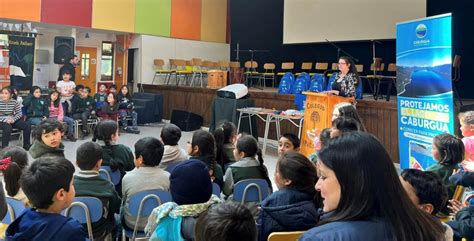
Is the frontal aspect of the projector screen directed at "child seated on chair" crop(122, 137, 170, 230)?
yes

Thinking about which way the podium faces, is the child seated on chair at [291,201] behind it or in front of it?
in front

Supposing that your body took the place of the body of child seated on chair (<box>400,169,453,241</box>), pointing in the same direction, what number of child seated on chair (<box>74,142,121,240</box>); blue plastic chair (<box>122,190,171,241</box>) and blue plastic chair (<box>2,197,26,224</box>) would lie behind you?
0

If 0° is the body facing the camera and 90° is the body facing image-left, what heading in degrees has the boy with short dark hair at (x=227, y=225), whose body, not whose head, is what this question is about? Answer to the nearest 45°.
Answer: approximately 180°

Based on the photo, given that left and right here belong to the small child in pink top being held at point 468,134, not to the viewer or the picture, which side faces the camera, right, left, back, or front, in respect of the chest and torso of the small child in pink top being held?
left

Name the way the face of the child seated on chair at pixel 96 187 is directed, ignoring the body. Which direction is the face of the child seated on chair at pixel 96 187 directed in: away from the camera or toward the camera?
away from the camera

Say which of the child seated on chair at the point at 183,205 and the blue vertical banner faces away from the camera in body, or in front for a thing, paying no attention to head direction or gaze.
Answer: the child seated on chair

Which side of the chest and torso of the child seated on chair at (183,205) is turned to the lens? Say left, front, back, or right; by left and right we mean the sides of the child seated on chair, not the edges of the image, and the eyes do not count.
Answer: back

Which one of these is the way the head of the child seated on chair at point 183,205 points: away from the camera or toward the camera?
away from the camera

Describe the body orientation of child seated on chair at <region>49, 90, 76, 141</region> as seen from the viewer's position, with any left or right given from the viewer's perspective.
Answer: facing the viewer and to the right of the viewer

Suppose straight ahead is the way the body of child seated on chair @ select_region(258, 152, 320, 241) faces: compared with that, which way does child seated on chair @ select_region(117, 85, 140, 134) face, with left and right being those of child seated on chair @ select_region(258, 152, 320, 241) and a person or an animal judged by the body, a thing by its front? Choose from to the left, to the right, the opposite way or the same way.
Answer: the opposite way
